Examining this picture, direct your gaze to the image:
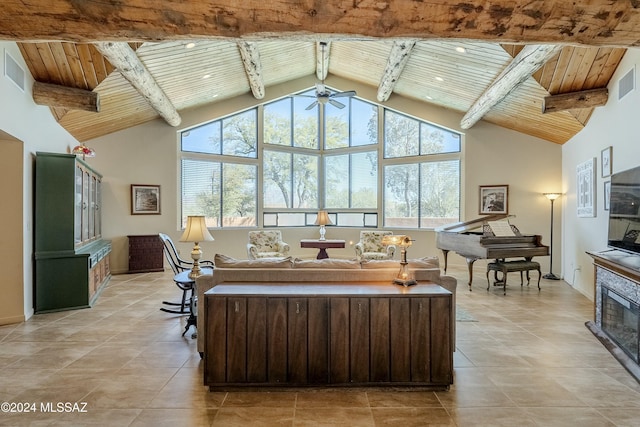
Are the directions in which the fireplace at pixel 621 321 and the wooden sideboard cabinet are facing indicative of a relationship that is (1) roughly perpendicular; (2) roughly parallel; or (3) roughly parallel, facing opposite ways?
roughly perpendicular

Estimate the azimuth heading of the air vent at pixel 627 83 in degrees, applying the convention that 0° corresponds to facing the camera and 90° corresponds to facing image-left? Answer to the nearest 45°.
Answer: approximately 45°

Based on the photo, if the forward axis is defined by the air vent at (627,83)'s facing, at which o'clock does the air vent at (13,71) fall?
the air vent at (13,71) is roughly at 12 o'clock from the air vent at (627,83).

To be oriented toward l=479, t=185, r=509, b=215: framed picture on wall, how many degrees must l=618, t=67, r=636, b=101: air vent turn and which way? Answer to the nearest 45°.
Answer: approximately 90° to its right

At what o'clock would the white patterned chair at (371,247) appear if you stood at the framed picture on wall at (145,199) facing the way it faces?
The white patterned chair is roughly at 10 o'clock from the framed picture on wall.

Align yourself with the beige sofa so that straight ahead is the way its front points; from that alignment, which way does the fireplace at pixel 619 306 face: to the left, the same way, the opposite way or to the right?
to the left

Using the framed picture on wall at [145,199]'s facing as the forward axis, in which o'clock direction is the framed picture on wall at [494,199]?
the framed picture on wall at [494,199] is roughly at 10 o'clock from the framed picture on wall at [145,199].

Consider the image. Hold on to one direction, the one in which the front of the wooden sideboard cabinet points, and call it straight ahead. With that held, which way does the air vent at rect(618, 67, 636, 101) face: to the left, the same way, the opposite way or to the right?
to the right

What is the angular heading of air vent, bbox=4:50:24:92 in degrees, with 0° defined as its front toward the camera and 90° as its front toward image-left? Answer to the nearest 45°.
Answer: approximately 315°

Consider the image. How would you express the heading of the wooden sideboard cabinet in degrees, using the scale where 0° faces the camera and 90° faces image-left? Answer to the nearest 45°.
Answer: approximately 0°

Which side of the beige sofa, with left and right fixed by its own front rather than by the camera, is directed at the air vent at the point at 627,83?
right

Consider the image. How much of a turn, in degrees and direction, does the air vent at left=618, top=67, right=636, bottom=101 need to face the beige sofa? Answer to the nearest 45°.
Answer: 0° — it already faces it
